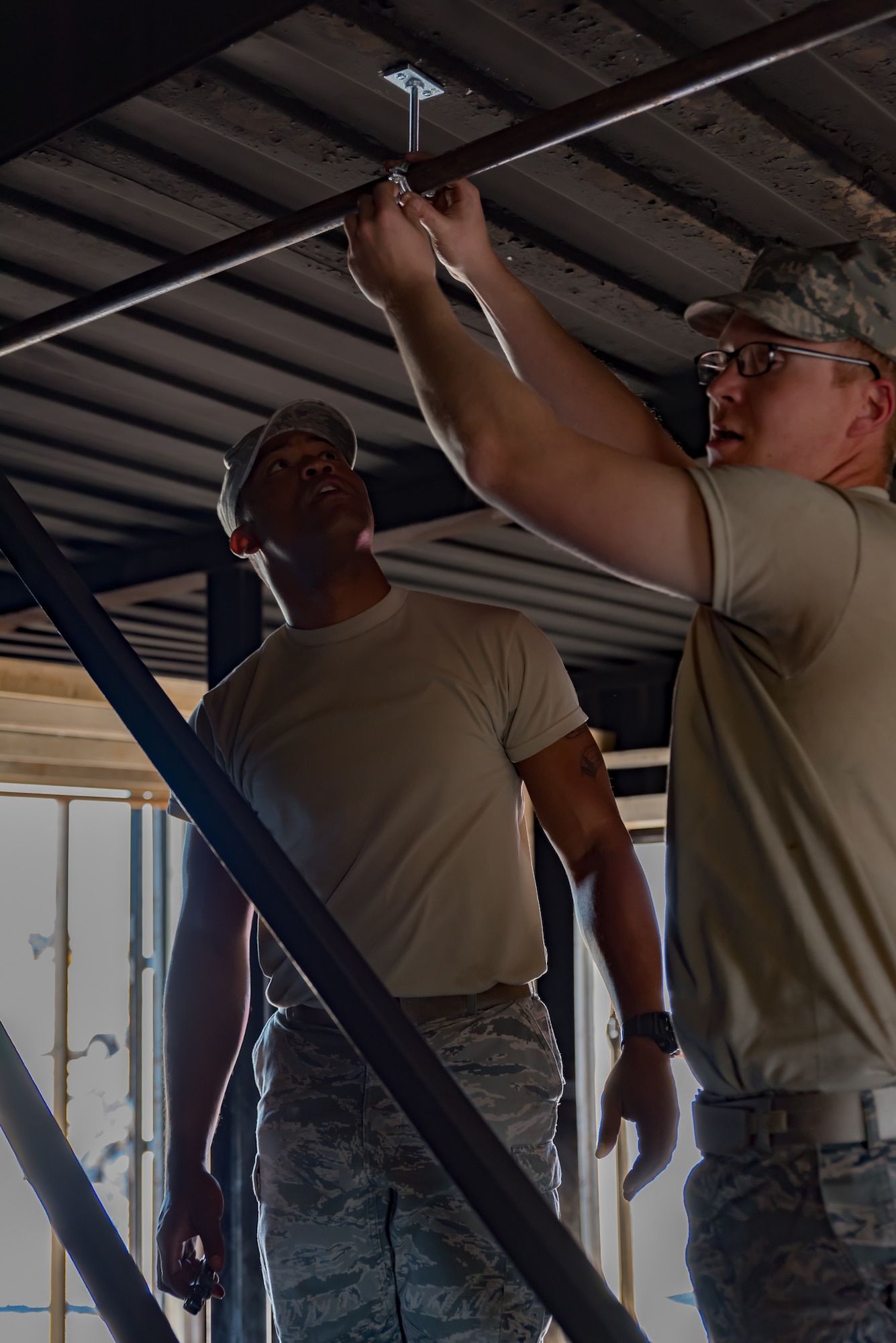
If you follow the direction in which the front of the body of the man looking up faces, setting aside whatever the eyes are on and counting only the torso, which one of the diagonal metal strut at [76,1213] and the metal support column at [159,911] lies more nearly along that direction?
the diagonal metal strut

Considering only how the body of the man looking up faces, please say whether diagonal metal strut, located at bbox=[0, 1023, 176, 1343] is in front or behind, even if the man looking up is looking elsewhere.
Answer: in front

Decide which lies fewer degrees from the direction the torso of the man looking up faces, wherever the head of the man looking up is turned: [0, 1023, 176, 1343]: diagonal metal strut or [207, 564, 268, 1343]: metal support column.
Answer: the diagonal metal strut

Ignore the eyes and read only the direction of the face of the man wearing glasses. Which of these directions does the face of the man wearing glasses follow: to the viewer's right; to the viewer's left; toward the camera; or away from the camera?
to the viewer's left

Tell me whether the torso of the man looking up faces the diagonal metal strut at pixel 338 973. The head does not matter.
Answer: yes

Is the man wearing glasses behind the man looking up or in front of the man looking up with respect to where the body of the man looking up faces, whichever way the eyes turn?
in front

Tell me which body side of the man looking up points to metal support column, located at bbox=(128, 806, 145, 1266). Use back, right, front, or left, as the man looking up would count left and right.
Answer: back

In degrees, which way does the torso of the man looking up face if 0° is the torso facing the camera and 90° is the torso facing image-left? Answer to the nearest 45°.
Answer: approximately 0°

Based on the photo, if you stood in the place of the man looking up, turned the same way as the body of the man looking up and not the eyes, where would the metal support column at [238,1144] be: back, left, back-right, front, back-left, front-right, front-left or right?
back
